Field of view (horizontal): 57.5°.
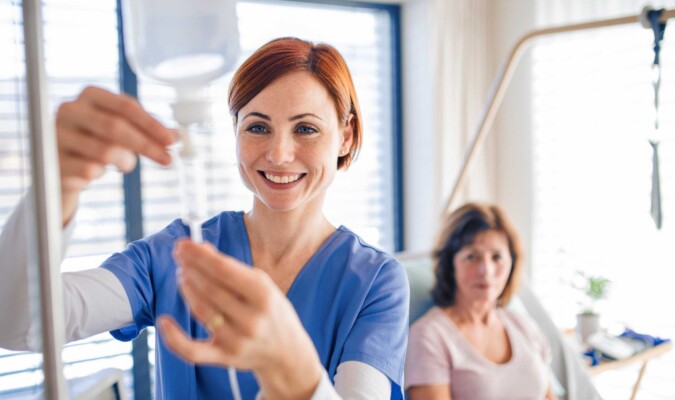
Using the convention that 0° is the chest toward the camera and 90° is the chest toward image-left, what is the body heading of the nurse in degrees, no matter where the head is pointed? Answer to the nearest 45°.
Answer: approximately 0°

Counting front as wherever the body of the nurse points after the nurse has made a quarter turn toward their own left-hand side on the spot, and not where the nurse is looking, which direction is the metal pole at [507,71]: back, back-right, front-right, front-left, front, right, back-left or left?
front-left

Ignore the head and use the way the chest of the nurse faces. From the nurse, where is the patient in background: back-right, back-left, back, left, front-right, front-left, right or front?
back-left

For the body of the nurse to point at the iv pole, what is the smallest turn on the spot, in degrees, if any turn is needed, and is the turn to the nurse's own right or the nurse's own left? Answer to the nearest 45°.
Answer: approximately 45° to the nurse's own right

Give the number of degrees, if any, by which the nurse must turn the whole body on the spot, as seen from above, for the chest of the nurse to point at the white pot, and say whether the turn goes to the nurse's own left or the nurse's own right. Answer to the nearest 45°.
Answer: approximately 135° to the nurse's own left

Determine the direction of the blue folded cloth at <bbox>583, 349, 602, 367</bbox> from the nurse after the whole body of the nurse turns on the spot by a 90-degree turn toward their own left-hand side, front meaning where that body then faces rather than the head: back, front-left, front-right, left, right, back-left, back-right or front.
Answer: front-left
